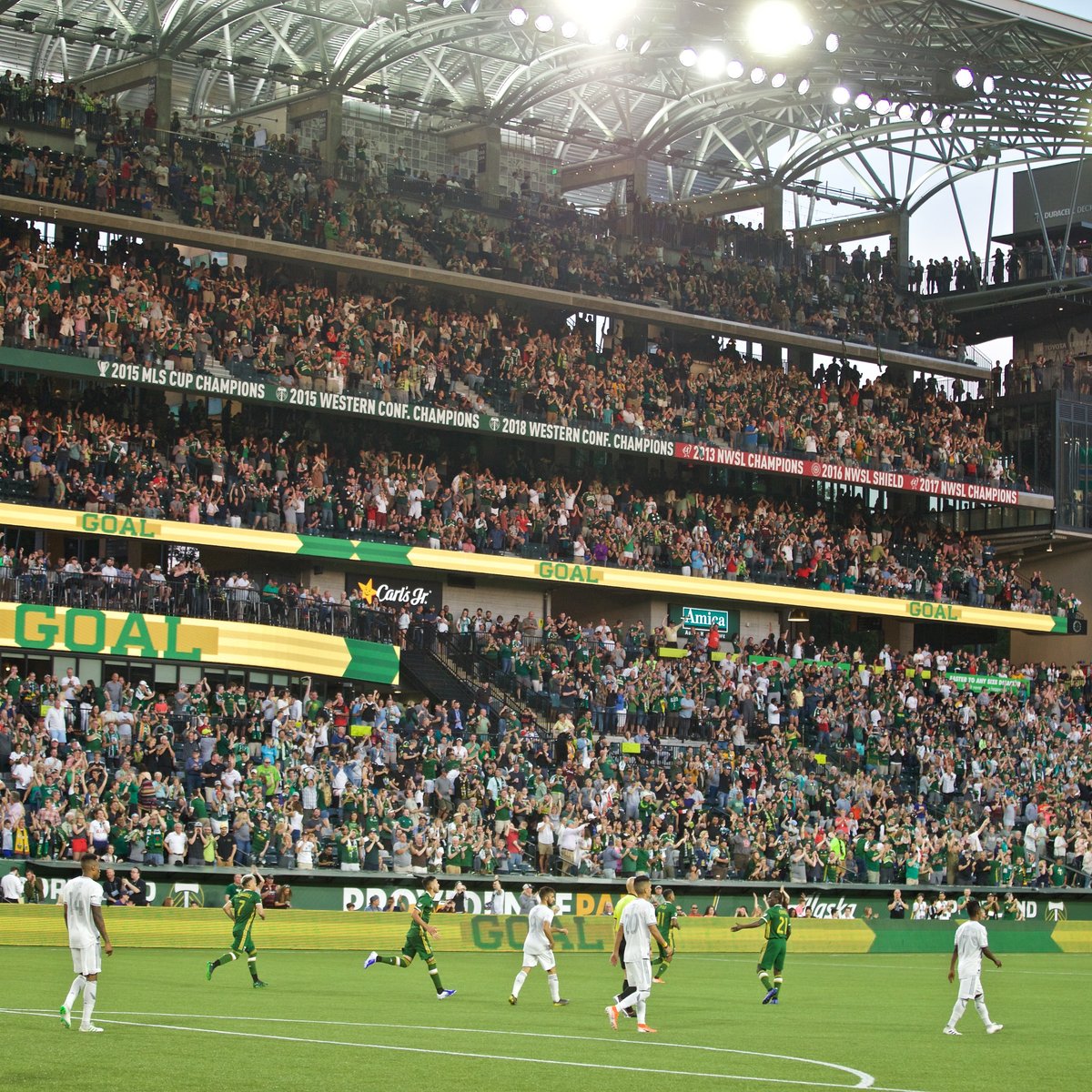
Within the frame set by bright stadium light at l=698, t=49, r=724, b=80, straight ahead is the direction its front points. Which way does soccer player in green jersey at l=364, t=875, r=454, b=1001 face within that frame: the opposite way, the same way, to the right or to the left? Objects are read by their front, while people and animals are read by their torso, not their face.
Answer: to the left

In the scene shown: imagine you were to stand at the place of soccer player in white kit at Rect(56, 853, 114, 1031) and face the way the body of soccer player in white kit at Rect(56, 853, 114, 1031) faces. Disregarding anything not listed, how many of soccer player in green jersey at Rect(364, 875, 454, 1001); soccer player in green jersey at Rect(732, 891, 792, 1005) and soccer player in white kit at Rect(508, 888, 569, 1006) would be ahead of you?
3

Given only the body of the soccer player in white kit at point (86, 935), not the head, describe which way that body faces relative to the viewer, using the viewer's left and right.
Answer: facing away from the viewer and to the right of the viewer

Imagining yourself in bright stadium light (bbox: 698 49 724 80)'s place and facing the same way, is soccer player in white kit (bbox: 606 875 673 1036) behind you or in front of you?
in front

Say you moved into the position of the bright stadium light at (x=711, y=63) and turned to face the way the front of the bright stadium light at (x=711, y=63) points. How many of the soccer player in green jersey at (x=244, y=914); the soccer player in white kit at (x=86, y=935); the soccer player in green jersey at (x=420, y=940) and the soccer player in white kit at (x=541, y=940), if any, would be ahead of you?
4

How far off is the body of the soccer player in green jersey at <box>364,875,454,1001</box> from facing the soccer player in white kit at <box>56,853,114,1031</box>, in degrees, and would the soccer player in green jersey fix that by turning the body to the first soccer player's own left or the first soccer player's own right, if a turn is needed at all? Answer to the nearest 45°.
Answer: approximately 135° to the first soccer player's own right

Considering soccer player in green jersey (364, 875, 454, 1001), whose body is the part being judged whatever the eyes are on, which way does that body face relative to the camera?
to the viewer's right
